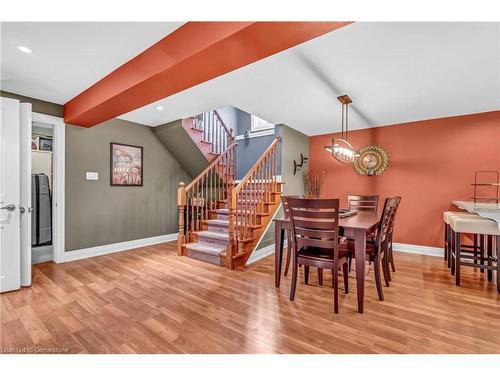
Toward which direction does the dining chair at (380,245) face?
to the viewer's left

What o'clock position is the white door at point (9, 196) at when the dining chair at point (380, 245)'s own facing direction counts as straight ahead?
The white door is roughly at 11 o'clock from the dining chair.

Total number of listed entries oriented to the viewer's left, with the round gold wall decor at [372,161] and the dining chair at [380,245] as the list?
1

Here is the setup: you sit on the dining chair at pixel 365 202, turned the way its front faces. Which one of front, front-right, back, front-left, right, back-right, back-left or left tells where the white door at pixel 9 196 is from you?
front-right

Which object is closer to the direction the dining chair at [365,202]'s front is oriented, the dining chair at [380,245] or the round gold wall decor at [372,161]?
the dining chair

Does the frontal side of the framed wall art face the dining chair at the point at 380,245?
yes

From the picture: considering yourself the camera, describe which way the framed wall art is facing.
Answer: facing the viewer and to the right of the viewer

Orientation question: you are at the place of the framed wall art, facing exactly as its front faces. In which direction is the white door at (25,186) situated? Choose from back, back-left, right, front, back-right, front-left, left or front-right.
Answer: right

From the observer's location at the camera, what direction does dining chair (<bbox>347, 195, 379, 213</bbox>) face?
facing the viewer

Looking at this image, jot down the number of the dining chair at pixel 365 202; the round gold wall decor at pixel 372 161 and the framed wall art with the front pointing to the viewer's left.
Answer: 0

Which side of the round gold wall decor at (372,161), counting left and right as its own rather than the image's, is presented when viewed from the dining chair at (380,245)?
front

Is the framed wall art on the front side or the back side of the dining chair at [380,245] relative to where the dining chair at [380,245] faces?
on the front side

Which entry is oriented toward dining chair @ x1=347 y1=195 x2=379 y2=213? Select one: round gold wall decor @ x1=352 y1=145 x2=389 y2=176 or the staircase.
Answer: the round gold wall decor

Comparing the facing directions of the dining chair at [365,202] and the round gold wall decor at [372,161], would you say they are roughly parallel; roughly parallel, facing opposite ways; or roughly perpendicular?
roughly parallel

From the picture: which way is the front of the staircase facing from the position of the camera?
facing the viewer and to the left of the viewer

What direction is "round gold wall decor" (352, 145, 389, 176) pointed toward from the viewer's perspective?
toward the camera

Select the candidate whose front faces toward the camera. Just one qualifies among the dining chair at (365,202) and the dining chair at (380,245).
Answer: the dining chair at (365,202)

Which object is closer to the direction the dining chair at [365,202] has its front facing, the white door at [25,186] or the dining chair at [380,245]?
the dining chair
